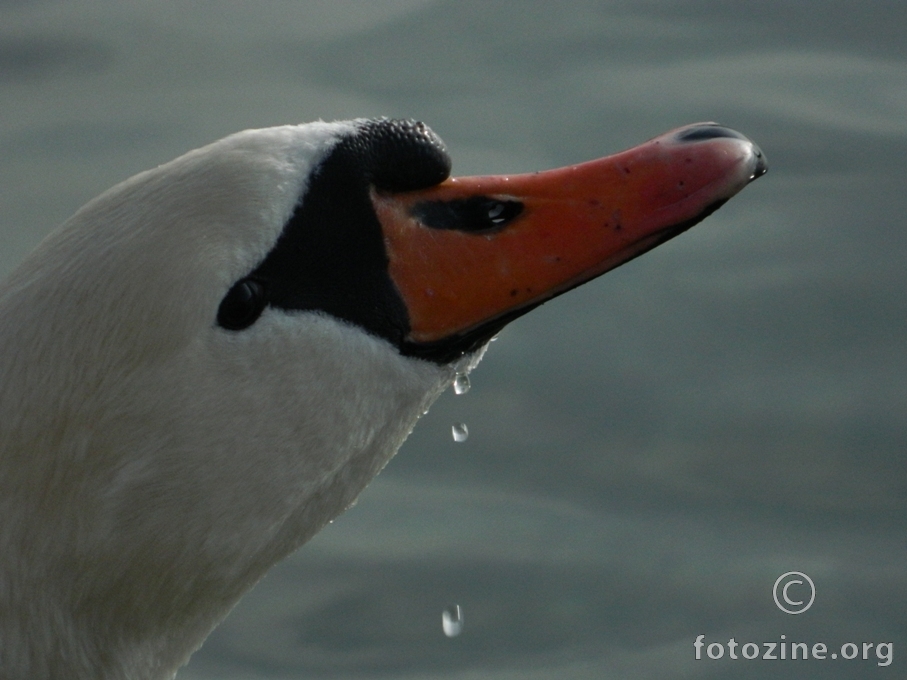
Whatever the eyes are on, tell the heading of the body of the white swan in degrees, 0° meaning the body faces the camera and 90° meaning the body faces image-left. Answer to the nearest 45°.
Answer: approximately 270°
